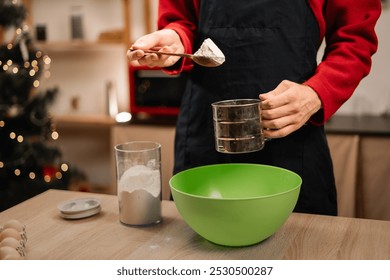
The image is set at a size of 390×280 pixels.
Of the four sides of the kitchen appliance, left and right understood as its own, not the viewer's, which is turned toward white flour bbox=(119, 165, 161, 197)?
front

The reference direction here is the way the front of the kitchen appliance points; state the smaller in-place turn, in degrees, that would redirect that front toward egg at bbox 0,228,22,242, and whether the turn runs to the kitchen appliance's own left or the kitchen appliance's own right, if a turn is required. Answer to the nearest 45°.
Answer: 0° — it already faces it

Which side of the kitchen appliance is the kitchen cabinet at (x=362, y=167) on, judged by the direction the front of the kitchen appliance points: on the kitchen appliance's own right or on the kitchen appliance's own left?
on the kitchen appliance's own left

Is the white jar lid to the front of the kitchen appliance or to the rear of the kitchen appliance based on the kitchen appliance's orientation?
to the front

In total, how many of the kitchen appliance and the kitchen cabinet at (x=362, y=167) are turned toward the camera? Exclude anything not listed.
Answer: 2

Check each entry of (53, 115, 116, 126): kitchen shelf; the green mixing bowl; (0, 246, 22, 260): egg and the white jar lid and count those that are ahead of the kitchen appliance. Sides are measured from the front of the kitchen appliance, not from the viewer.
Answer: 3

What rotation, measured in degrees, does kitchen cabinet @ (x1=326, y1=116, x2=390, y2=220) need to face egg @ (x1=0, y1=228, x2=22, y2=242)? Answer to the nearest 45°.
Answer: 0° — it already faces it

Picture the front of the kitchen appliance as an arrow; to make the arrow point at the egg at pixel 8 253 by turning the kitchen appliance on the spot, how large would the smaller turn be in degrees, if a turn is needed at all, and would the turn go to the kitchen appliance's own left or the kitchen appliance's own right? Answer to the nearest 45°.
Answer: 0° — it already faces it

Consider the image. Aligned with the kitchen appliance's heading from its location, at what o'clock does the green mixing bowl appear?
The green mixing bowl is roughly at 12 o'clock from the kitchen appliance.

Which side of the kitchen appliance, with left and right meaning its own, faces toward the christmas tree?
right

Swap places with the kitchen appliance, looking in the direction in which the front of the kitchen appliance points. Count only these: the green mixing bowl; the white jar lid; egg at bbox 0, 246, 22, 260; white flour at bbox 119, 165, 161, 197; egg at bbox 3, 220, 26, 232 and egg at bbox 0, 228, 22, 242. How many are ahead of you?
6

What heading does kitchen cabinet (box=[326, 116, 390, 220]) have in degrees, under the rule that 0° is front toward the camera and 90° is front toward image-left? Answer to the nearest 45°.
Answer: approximately 0°

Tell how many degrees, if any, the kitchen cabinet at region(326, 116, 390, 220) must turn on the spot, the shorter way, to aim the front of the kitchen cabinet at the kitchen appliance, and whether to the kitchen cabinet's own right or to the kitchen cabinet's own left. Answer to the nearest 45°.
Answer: approximately 90° to the kitchen cabinet's own right
